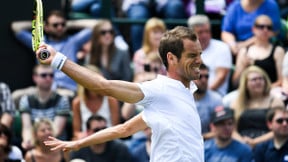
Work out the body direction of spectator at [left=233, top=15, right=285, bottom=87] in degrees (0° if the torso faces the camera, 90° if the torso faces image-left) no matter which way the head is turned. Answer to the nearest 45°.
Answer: approximately 0°

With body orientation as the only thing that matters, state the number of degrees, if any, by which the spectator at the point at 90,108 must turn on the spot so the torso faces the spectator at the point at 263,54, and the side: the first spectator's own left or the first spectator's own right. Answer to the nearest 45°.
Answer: approximately 90° to the first spectator's own left

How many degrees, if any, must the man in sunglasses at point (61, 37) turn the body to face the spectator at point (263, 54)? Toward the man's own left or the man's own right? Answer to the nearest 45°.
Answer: approximately 45° to the man's own left

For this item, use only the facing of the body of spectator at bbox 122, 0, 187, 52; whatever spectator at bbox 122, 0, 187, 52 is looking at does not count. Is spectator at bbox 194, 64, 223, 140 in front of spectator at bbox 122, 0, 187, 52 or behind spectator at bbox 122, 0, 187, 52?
in front
